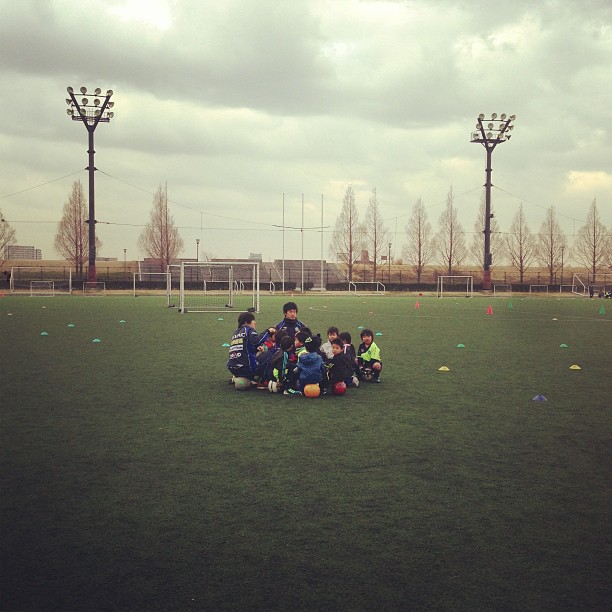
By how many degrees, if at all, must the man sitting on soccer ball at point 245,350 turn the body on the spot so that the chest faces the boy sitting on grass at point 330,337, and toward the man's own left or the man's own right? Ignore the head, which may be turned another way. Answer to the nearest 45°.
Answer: approximately 45° to the man's own right

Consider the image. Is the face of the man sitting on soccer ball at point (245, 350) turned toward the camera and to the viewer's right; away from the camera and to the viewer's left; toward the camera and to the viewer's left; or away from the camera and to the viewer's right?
away from the camera and to the viewer's right

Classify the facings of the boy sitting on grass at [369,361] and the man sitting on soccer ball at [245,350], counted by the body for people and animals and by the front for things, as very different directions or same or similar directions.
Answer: very different directions

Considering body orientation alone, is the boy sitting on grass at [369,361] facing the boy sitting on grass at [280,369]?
yes

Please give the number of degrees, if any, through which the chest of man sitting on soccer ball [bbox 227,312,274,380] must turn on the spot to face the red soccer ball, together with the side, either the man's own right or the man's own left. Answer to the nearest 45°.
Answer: approximately 45° to the man's own right

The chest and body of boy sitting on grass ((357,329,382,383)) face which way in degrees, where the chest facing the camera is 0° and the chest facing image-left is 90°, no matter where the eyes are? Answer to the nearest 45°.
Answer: approximately 45°
